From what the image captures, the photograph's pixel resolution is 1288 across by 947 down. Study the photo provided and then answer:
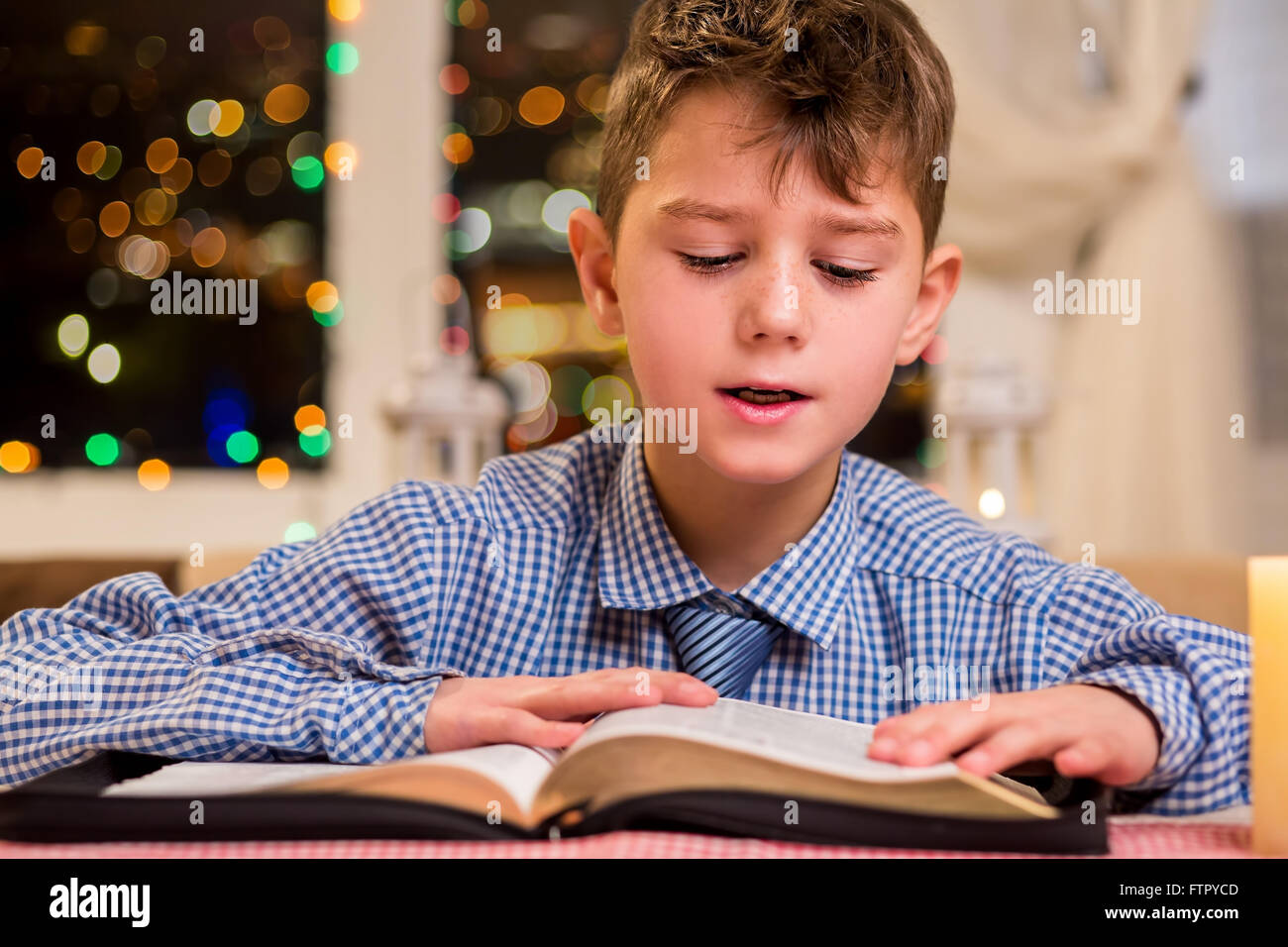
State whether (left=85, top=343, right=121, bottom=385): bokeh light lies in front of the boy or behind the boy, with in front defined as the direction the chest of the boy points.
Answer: behind

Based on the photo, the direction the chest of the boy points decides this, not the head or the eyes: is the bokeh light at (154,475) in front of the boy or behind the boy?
behind

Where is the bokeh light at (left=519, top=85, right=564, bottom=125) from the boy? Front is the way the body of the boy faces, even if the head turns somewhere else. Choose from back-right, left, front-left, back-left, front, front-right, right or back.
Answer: back

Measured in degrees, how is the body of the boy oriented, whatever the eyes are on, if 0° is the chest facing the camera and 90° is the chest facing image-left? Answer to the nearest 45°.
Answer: approximately 0°

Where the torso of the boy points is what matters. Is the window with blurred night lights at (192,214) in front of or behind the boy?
behind

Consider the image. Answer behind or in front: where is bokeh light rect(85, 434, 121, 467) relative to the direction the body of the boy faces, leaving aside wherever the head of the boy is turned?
behind

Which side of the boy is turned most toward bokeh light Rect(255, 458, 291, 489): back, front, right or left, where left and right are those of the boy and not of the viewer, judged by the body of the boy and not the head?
back
